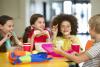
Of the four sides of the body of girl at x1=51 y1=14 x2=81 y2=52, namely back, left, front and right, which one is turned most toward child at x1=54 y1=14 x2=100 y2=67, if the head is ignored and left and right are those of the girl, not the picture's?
front

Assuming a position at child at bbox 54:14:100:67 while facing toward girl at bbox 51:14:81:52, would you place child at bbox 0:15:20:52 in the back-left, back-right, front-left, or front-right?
front-left

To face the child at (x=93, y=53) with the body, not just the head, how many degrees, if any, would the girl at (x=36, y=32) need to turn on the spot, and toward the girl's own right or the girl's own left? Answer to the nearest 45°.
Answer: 0° — they already face them

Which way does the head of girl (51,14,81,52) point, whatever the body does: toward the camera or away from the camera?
toward the camera

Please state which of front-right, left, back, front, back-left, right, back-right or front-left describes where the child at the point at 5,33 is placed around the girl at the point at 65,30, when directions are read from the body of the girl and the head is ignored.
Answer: right

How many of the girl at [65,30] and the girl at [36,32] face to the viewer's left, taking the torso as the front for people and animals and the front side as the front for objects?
0

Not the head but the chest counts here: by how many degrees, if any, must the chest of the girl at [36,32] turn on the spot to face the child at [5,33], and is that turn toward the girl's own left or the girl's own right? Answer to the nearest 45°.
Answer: approximately 135° to the girl's own right

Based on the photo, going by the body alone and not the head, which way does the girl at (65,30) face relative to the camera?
toward the camera

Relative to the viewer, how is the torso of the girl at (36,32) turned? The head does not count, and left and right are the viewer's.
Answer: facing the viewer and to the right of the viewer
